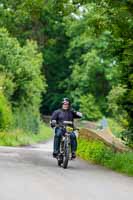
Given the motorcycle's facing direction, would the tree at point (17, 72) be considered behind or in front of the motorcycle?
behind

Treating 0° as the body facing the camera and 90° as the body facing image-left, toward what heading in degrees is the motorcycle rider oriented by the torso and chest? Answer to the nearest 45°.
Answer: approximately 0°

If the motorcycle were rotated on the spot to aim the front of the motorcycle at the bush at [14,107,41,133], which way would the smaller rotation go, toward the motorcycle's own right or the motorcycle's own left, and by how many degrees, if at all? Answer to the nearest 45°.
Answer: approximately 180°

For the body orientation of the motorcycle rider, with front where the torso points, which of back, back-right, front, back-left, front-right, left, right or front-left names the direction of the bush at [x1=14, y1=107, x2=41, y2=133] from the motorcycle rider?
back
